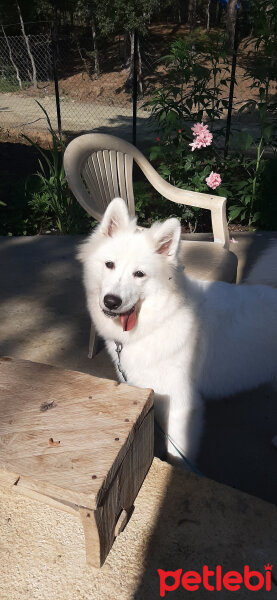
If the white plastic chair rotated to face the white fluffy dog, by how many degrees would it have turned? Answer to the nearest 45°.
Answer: approximately 45° to its right

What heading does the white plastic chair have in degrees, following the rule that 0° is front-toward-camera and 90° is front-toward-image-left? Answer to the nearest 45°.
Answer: approximately 315°

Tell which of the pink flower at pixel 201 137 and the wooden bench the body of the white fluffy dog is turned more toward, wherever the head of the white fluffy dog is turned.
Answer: the wooden bench

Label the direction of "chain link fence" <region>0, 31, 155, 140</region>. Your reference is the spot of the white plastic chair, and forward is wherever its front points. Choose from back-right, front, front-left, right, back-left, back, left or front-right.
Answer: back-left

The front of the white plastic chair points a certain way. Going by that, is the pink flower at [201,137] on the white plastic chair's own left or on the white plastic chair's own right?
on the white plastic chair's own left

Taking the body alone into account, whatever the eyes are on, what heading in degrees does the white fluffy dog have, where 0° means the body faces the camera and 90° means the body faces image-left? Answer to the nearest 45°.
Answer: approximately 45°

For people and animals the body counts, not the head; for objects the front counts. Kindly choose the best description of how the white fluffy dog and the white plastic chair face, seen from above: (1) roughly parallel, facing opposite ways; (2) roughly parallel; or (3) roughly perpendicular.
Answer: roughly perpendicular

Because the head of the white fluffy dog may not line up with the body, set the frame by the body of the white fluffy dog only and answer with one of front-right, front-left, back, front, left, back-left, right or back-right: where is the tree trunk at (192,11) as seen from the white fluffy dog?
back-right

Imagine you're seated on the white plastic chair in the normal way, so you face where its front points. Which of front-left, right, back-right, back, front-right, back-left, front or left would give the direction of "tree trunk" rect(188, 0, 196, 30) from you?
back-left

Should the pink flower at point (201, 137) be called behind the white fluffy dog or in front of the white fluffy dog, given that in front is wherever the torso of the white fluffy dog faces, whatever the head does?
behind
